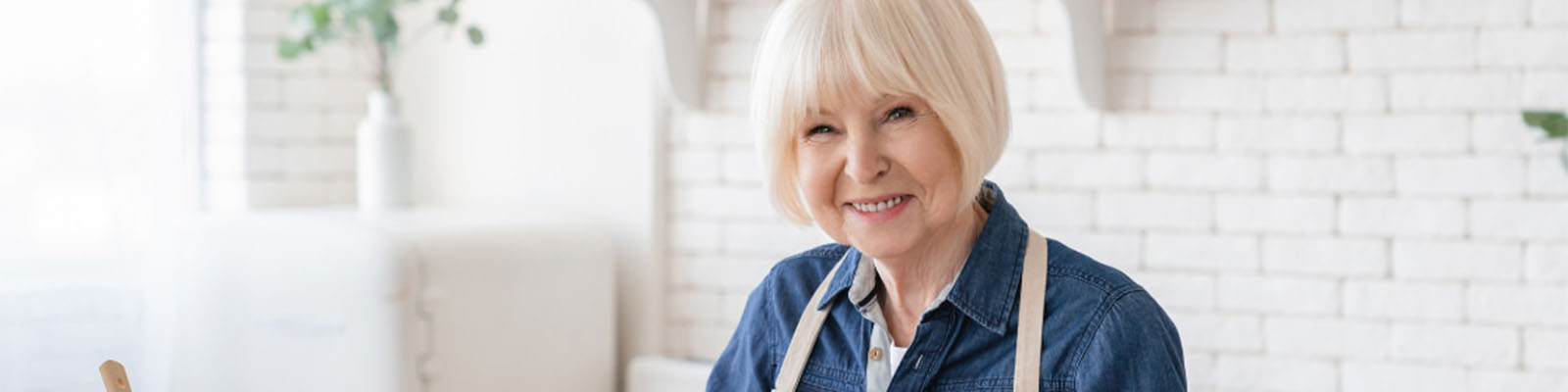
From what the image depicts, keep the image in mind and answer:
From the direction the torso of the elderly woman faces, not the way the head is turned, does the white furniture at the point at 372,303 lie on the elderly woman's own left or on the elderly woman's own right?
on the elderly woman's own right

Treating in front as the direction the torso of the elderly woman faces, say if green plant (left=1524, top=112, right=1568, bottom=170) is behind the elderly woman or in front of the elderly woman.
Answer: behind

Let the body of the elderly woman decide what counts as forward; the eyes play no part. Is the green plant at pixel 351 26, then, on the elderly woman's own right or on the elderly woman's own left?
on the elderly woman's own right

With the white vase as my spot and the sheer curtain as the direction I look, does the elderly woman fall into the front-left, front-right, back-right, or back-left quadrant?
back-left

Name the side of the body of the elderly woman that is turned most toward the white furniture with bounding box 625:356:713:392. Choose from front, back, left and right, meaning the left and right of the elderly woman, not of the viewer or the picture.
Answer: right

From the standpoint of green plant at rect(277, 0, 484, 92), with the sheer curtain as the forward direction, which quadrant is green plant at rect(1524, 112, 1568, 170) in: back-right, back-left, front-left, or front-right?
back-left

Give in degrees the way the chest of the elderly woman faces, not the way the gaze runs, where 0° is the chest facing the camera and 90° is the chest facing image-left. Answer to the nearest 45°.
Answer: approximately 45°
